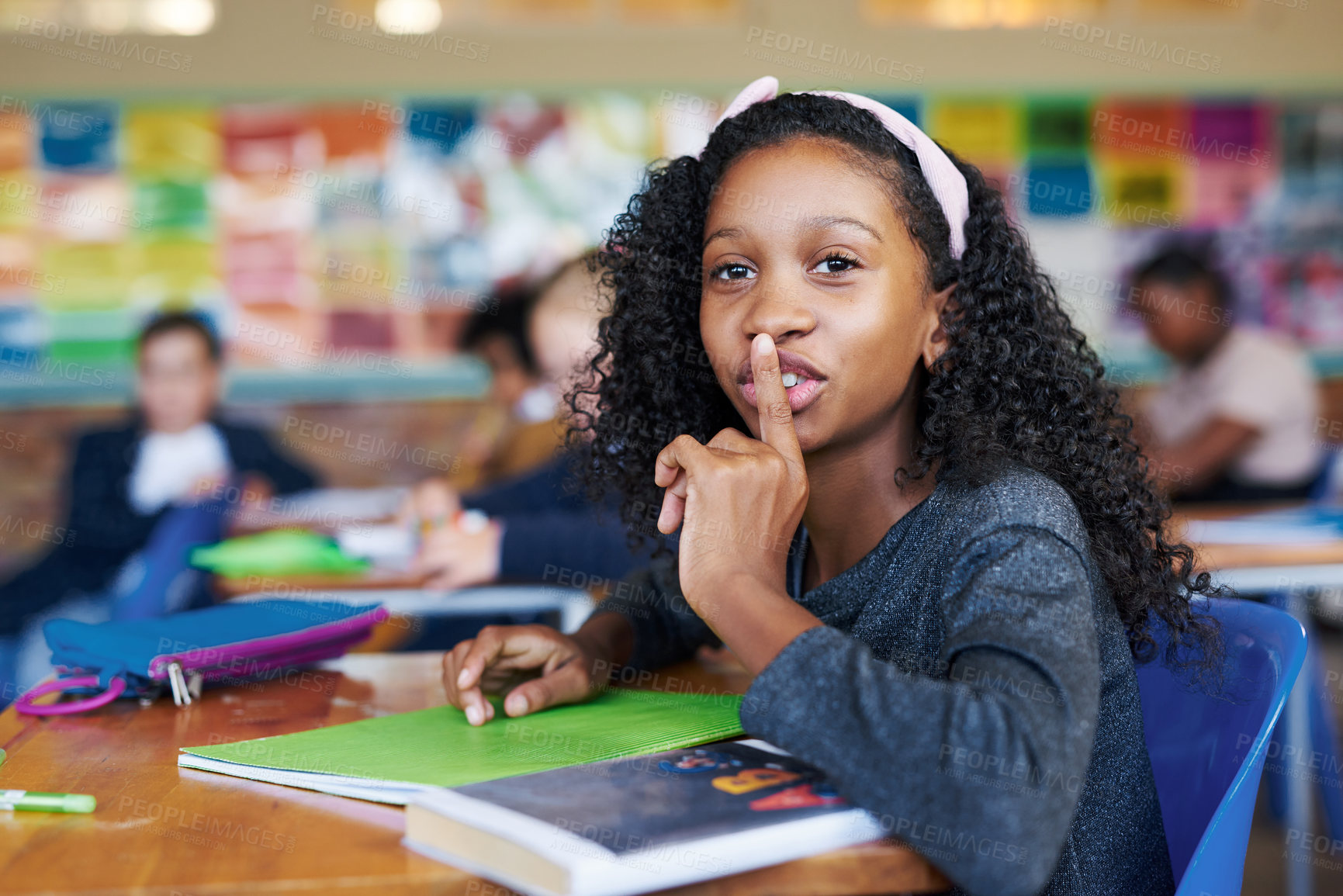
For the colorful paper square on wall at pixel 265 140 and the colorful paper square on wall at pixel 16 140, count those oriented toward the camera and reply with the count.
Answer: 2

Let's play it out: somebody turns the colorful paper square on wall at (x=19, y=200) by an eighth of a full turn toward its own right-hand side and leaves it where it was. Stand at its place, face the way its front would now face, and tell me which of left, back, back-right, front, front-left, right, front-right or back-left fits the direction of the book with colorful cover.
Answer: front-left

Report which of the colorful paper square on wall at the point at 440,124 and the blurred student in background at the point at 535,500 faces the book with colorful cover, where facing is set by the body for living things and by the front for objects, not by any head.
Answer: the colorful paper square on wall

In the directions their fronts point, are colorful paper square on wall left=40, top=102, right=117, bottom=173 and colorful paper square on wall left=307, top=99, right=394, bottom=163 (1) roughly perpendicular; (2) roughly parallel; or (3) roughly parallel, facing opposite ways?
roughly parallel

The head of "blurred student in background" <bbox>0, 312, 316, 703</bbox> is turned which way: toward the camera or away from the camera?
toward the camera

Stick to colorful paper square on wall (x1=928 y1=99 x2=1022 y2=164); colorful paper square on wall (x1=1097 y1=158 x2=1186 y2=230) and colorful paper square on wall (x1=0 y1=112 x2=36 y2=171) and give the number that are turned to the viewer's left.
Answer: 0

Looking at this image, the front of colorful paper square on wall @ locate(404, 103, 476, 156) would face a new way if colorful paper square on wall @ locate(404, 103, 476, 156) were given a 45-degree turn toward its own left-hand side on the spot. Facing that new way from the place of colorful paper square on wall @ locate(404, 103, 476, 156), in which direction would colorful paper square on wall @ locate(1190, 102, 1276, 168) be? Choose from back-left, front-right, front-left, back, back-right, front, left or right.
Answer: front-left

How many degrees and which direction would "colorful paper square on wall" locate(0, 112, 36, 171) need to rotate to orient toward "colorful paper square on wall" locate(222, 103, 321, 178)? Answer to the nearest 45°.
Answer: approximately 90° to its left

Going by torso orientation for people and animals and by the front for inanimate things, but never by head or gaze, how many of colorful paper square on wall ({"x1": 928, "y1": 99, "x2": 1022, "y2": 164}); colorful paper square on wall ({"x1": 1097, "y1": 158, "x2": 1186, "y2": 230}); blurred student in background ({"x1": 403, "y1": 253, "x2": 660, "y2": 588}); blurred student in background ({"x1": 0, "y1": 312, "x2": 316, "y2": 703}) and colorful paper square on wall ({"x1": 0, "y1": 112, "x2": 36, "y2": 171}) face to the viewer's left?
1

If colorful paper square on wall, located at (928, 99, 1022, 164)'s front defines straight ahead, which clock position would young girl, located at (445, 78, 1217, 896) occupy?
The young girl is roughly at 12 o'clock from the colorful paper square on wall.

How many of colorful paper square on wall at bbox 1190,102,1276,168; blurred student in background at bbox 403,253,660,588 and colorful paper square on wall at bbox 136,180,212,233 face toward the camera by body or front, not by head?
2

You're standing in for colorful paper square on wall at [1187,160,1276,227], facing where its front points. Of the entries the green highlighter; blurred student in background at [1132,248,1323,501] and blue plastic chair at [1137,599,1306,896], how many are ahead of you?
3

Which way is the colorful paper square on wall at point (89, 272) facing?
toward the camera

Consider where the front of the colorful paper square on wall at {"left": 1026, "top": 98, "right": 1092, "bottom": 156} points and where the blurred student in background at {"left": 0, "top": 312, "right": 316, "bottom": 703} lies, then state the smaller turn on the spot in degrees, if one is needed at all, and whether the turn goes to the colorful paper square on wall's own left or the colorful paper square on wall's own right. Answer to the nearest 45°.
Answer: approximately 45° to the colorful paper square on wall's own right

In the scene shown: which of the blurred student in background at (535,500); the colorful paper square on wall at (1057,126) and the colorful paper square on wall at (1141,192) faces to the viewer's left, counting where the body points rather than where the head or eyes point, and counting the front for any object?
the blurred student in background

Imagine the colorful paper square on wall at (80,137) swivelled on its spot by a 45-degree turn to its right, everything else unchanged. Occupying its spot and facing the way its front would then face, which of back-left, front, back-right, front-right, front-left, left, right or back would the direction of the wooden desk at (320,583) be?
front-left

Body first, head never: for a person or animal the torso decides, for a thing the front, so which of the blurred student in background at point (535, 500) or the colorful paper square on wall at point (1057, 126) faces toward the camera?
the colorful paper square on wall
